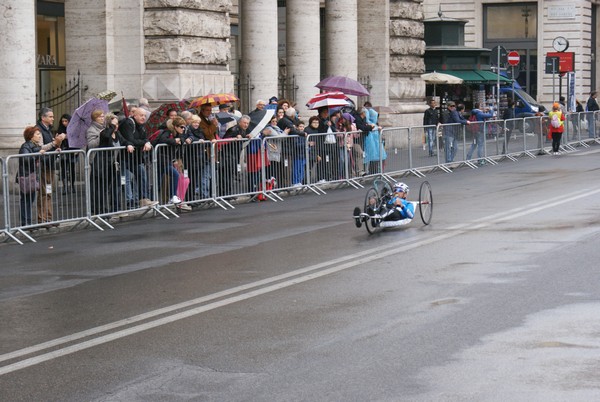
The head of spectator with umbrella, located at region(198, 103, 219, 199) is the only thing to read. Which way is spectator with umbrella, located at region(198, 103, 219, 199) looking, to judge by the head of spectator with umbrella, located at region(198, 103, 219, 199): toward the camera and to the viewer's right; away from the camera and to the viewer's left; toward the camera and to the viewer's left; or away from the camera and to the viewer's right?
toward the camera and to the viewer's right

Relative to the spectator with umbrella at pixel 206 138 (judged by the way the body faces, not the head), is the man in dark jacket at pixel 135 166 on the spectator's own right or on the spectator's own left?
on the spectator's own right

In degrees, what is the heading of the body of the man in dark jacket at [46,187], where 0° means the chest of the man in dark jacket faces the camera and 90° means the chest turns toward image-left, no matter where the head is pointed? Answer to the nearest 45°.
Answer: approximately 270°

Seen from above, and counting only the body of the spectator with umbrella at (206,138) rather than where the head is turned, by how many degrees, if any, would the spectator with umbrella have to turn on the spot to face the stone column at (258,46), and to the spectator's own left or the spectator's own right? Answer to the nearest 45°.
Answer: approximately 135° to the spectator's own left

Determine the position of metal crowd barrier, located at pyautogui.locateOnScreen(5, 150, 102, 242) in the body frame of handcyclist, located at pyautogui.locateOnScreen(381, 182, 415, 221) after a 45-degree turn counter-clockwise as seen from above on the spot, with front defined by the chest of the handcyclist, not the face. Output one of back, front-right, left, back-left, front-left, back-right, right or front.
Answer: right

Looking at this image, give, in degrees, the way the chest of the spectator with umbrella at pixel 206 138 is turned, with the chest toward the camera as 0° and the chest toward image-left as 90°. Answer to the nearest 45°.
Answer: approximately 315°

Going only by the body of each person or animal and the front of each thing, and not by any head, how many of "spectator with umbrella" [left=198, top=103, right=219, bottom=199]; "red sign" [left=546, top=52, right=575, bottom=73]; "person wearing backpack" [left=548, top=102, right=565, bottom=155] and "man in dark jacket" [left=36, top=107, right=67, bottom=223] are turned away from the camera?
1

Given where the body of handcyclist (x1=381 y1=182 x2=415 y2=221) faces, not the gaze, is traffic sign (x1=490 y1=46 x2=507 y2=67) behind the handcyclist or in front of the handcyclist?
behind

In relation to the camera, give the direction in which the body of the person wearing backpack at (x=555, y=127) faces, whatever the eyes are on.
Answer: away from the camera

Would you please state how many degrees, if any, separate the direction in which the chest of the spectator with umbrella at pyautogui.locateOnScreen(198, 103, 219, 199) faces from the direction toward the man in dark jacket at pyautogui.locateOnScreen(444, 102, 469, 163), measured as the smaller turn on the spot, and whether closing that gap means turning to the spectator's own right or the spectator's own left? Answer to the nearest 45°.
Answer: approximately 90° to the spectator's own left

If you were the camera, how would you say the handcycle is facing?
facing the viewer and to the left of the viewer
